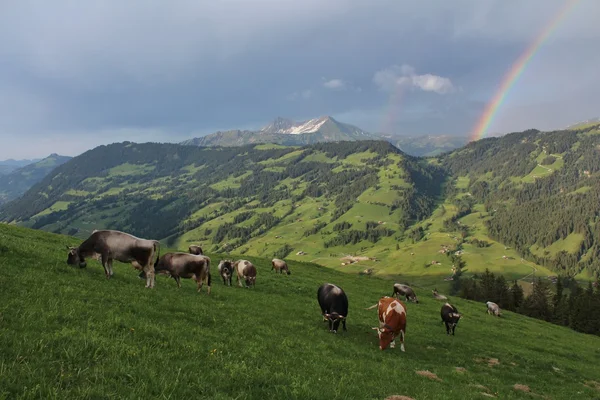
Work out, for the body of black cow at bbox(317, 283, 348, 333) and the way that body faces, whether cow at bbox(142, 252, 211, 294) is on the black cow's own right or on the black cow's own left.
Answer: on the black cow's own right

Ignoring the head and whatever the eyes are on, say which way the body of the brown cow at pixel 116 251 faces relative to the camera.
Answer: to the viewer's left

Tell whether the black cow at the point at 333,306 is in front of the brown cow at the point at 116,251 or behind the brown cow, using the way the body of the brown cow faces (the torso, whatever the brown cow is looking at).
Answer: behind

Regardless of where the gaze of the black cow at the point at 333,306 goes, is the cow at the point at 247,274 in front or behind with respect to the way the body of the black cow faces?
behind

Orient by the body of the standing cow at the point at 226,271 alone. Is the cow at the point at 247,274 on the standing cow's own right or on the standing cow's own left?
on the standing cow's own left

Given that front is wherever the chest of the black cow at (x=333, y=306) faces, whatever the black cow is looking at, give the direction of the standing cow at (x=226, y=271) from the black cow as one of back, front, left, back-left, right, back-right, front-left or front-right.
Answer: back-right

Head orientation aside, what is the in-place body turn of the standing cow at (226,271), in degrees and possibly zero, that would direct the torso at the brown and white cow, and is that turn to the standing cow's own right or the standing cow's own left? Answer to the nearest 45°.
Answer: approximately 45° to the standing cow's own left

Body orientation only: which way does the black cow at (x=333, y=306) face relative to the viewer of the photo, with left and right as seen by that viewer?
facing the viewer

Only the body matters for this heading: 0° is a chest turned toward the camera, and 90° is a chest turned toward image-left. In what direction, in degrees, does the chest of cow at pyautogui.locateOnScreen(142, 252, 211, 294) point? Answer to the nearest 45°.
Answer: approximately 90°

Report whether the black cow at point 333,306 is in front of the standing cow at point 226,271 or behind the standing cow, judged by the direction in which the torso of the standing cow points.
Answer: in front

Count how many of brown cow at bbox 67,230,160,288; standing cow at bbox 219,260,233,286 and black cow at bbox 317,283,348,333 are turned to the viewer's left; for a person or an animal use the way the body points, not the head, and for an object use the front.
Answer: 1

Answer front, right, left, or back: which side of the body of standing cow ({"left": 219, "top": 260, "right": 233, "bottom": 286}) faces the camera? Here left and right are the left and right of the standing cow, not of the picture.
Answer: front

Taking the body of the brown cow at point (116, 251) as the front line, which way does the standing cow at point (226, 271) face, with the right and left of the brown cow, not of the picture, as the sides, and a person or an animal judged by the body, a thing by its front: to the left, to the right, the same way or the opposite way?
to the left

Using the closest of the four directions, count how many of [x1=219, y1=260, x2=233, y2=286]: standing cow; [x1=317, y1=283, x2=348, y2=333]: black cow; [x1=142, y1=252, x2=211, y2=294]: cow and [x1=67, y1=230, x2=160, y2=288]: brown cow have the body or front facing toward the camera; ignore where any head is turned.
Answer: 2

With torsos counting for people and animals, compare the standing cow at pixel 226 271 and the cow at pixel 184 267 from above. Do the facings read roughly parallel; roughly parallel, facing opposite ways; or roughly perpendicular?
roughly perpendicular

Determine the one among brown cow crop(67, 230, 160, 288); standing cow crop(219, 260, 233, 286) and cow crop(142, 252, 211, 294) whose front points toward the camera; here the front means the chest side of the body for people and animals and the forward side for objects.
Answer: the standing cow
